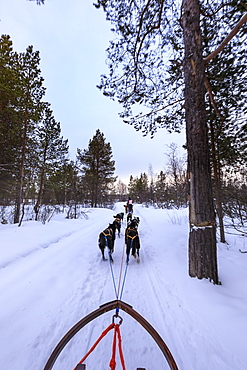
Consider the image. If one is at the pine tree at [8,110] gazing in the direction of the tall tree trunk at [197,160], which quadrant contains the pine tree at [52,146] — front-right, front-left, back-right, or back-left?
back-left

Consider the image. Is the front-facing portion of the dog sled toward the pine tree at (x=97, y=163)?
yes

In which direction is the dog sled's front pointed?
away from the camera

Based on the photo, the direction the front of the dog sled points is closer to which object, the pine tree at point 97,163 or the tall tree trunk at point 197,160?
the pine tree

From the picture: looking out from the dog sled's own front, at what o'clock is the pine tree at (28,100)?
The pine tree is roughly at 11 o'clock from the dog sled.

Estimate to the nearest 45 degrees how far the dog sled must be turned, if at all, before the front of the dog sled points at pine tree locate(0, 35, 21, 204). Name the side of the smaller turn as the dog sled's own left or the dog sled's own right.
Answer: approximately 45° to the dog sled's own left

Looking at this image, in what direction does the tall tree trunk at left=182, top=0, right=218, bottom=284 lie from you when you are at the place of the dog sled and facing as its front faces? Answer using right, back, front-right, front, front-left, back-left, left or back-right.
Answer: front-right

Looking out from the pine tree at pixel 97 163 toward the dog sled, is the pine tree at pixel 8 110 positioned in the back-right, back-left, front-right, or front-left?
front-right

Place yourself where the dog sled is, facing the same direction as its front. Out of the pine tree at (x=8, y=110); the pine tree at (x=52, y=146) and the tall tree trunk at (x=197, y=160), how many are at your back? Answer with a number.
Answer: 0

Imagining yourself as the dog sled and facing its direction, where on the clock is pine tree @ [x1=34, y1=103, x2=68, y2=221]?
The pine tree is roughly at 11 o'clock from the dog sled.

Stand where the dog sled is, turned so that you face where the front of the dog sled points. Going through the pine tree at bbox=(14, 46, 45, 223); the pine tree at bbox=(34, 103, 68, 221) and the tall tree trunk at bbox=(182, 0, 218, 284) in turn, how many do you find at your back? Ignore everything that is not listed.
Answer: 0

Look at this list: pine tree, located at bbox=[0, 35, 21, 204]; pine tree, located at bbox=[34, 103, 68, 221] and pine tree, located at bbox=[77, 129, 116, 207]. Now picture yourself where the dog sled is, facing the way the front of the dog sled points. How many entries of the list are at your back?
0

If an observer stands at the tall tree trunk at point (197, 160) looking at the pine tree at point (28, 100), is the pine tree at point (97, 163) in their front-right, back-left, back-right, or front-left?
front-right

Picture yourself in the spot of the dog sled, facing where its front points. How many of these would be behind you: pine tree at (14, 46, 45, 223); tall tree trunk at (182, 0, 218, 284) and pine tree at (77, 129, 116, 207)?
0
